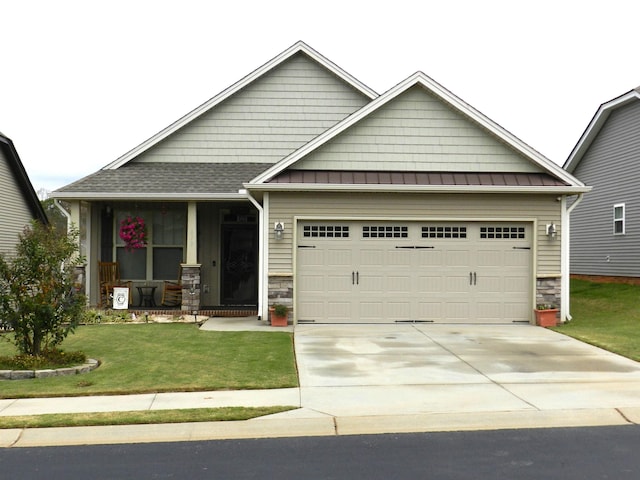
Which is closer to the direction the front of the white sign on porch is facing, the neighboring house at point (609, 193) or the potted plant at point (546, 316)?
the potted plant

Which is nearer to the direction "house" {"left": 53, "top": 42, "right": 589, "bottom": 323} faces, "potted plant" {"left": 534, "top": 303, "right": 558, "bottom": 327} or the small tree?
the small tree

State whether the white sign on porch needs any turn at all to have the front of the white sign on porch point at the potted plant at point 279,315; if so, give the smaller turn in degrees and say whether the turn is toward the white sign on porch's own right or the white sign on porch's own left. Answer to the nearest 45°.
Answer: approximately 45° to the white sign on porch's own left

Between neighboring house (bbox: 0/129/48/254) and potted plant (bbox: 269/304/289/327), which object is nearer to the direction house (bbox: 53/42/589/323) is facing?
the potted plant

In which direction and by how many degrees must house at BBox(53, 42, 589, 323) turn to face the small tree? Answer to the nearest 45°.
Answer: approximately 45° to its right

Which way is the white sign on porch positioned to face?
toward the camera

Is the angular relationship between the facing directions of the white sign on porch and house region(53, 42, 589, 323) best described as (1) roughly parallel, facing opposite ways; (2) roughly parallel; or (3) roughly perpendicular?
roughly parallel

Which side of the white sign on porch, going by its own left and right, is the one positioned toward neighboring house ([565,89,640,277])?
left

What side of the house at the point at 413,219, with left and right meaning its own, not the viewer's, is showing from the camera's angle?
front

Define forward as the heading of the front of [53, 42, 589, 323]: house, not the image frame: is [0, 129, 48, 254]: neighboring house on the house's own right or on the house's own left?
on the house's own right

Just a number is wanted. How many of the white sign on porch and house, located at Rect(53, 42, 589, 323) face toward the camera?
2

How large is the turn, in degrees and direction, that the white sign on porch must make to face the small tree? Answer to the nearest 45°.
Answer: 0° — it already faces it

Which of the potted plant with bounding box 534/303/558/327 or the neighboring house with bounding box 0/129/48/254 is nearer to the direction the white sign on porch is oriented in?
the potted plant
